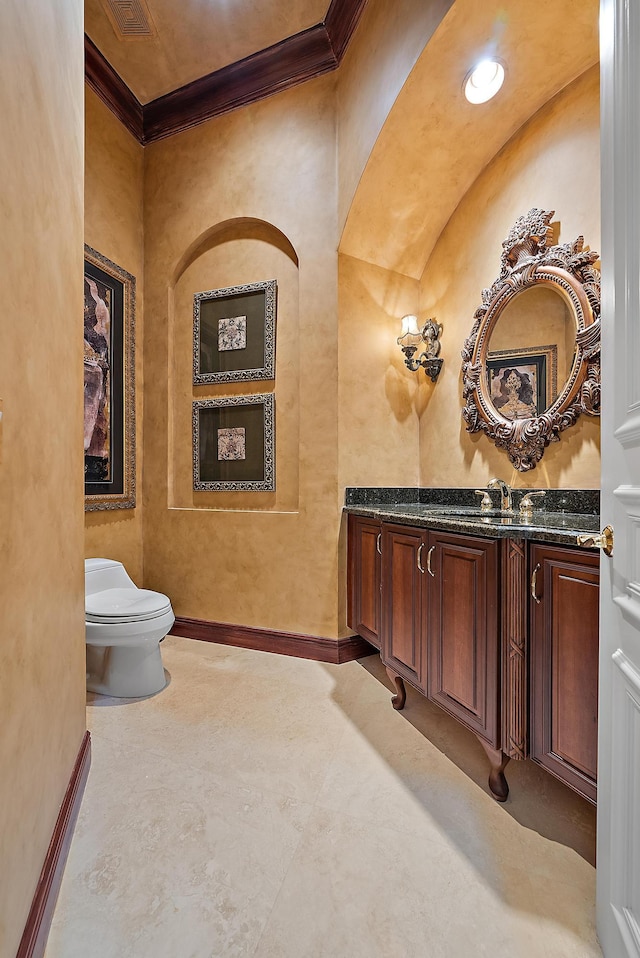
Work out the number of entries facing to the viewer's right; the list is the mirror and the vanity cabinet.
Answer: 0

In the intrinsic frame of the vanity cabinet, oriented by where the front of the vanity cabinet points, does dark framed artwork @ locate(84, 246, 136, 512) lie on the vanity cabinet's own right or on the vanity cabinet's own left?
on the vanity cabinet's own right

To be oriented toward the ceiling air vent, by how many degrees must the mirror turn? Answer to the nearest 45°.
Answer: approximately 45° to its right

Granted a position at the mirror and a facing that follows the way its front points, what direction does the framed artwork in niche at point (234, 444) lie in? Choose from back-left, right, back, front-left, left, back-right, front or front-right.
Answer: front-right

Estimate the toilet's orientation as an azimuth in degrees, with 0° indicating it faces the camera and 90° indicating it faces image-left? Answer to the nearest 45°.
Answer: approximately 315°

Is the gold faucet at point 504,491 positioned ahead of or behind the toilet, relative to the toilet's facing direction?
ahead

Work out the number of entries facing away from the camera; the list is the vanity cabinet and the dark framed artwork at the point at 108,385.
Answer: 0

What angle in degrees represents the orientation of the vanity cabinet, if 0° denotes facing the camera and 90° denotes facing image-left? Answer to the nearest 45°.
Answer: approximately 45°

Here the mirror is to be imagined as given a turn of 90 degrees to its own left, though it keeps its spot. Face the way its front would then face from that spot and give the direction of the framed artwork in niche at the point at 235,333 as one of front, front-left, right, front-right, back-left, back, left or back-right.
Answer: back-right

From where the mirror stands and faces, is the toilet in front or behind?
in front

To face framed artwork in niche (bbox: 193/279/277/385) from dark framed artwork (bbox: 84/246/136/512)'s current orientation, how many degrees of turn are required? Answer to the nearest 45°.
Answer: approximately 45° to its left
